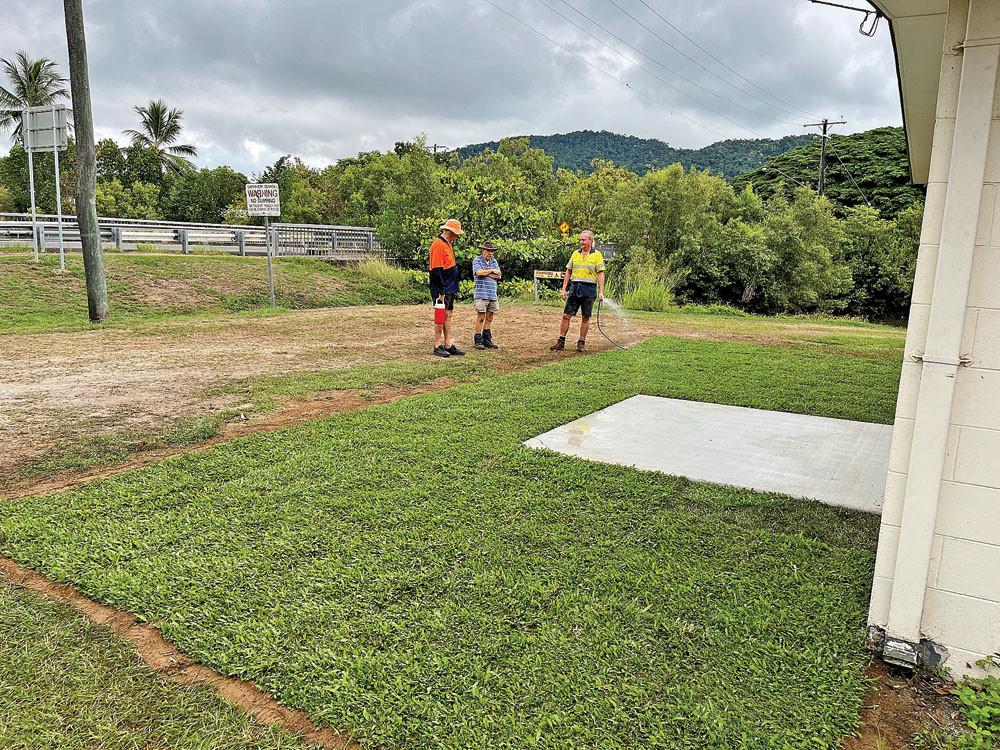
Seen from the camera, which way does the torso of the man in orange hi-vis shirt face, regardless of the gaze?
to the viewer's right

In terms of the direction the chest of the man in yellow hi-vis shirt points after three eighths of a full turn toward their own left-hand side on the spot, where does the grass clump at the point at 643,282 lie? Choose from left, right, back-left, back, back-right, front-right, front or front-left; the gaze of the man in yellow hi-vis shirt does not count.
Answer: front-left

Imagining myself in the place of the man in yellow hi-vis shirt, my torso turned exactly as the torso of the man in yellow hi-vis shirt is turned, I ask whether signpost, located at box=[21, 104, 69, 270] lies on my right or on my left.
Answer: on my right

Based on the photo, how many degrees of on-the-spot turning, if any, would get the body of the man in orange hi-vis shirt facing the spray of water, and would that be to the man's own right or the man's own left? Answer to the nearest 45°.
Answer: approximately 45° to the man's own left

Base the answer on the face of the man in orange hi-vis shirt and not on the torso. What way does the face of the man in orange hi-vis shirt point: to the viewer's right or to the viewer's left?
to the viewer's right

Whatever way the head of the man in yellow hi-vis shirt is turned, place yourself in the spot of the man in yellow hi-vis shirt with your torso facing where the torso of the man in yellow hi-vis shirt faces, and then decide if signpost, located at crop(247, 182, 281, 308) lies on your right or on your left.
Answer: on your right

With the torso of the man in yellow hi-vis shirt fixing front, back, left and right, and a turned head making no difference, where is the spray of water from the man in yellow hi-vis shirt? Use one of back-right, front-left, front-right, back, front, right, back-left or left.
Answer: left
